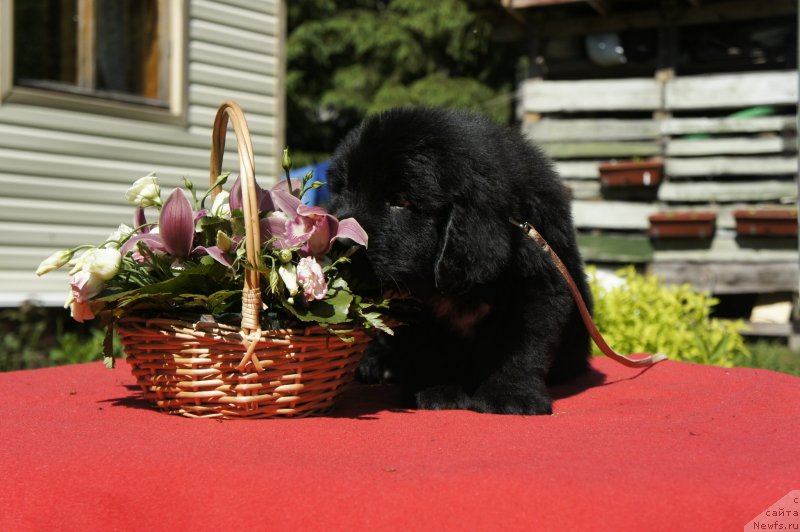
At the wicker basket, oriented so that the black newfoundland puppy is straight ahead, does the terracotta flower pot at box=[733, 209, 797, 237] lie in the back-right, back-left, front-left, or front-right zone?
front-left

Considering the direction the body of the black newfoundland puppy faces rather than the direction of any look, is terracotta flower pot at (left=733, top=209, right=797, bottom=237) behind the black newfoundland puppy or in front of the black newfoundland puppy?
behind

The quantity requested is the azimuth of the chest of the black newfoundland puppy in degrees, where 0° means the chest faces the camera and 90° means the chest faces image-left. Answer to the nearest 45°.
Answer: approximately 45°

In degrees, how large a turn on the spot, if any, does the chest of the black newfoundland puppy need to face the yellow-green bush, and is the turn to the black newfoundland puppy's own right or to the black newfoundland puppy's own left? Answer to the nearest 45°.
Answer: approximately 180°

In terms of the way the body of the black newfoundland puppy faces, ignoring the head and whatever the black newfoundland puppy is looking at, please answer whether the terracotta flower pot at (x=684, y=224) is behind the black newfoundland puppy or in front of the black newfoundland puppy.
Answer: behind

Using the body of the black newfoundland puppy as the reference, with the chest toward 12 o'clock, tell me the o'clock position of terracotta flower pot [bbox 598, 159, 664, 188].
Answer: The terracotta flower pot is roughly at 5 o'clock from the black newfoundland puppy.

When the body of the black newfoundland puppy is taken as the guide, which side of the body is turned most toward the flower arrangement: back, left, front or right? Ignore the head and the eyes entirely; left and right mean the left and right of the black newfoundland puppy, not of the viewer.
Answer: front

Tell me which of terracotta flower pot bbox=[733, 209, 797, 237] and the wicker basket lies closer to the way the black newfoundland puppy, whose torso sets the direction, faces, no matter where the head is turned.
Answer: the wicker basket

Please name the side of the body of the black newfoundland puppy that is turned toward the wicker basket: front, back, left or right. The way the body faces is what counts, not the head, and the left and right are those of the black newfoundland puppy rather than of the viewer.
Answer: front

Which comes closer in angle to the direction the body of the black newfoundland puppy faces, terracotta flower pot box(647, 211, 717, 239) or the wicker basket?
the wicker basket

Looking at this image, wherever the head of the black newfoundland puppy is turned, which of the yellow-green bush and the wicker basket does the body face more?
the wicker basket
